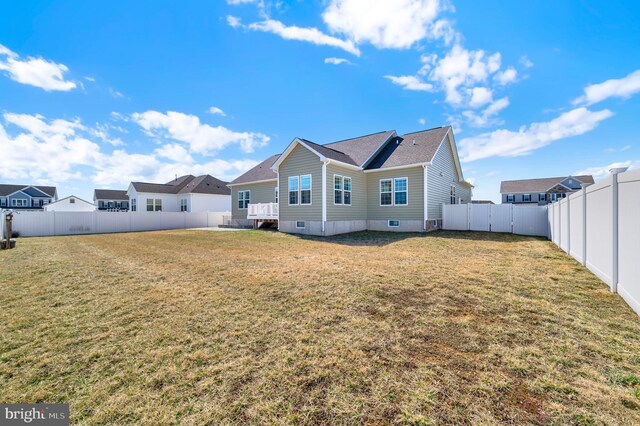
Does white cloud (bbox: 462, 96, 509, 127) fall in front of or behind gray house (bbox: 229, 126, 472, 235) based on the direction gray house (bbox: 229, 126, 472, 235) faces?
in front

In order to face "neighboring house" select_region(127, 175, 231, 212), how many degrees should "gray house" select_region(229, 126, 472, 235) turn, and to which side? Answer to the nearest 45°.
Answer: approximately 90° to its left

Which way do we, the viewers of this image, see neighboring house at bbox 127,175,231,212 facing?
facing away from the viewer and to the right of the viewer

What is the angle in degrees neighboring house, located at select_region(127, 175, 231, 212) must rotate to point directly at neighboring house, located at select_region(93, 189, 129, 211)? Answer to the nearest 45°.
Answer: approximately 90° to its left

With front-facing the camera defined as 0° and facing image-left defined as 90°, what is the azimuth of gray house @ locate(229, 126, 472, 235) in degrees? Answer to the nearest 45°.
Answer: approximately 225°

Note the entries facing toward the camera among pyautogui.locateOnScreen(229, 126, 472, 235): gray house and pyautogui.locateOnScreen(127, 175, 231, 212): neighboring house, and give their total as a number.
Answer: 0

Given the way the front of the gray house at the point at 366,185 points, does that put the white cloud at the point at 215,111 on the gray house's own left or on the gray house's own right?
on the gray house's own left

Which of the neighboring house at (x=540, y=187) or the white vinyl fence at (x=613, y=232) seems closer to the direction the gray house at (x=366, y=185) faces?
the neighboring house

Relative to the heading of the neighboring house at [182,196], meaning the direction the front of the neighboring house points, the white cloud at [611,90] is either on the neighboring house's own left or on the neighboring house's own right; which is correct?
on the neighboring house's own right

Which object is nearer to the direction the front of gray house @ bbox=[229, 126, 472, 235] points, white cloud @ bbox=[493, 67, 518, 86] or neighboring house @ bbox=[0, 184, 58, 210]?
the white cloud

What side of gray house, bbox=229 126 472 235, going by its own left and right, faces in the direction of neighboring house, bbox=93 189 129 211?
left
